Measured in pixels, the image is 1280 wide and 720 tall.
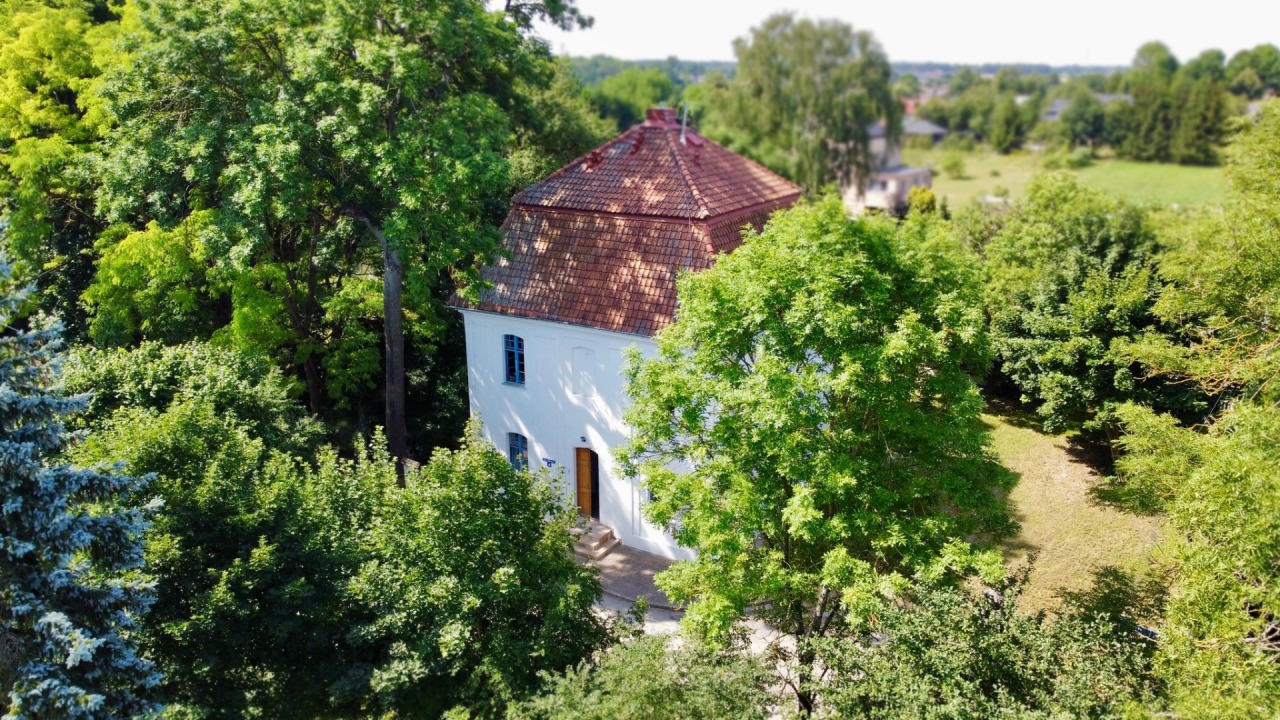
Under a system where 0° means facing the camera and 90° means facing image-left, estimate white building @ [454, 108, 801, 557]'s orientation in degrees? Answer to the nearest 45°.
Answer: approximately 45°

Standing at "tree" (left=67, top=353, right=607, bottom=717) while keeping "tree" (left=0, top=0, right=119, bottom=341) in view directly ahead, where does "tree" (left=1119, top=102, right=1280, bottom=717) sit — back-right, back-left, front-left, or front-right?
back-right

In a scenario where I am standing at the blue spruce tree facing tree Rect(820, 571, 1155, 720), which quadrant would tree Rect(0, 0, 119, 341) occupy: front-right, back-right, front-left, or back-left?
back-left

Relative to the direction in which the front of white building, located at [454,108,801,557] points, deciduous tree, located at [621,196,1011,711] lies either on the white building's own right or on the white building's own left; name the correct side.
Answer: on the white building's own left

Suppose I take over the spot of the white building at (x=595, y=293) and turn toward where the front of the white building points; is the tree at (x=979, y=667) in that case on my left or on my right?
on my left

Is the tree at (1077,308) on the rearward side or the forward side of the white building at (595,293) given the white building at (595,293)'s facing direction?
on the rearward side

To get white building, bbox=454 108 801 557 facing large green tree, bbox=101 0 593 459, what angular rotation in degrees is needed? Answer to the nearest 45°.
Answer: approximately 45° to its right

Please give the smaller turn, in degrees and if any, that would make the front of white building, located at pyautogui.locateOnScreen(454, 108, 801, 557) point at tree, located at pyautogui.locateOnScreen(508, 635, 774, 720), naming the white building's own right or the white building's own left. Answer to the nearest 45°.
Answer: approximately 45° to the white building's own left
